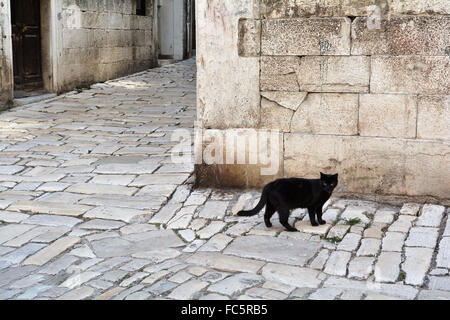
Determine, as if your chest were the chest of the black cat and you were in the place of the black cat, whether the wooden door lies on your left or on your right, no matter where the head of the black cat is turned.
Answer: on your left

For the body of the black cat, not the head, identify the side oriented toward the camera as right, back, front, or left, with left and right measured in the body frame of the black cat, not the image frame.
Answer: right
